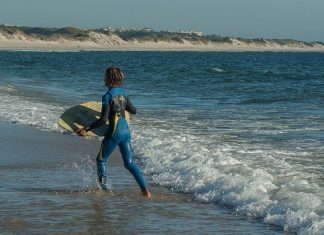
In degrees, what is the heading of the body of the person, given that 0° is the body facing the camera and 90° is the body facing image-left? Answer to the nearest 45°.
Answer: approximately 135°
